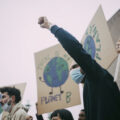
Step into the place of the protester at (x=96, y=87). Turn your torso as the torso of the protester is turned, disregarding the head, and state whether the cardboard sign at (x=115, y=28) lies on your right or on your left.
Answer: on your right

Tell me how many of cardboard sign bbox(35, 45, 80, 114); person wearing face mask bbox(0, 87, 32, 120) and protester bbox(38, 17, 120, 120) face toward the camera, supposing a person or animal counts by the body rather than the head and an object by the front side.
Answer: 1

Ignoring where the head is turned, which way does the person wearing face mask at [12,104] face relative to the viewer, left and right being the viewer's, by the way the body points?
facing to the left of the viewer

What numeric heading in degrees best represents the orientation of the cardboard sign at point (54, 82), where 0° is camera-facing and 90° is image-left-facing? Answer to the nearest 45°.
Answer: approximately 0°

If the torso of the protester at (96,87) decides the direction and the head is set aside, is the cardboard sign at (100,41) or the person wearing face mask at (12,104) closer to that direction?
the person wearing face mask

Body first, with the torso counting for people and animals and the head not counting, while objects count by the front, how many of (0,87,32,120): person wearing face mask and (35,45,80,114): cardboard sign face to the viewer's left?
1

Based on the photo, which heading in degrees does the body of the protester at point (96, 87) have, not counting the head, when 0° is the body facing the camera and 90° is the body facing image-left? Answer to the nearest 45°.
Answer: approximately 90°

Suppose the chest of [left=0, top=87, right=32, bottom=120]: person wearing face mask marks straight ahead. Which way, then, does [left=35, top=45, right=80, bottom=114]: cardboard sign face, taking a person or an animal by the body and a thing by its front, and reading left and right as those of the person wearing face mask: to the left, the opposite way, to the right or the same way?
to the left

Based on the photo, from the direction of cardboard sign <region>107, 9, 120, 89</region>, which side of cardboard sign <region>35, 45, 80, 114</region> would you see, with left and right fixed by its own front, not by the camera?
left
